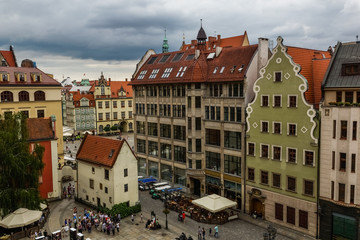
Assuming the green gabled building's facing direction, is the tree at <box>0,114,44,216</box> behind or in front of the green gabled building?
in front

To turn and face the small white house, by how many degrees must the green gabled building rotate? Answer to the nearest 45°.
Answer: approximately 45° to its right

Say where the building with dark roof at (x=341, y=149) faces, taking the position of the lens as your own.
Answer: facing the viewer
